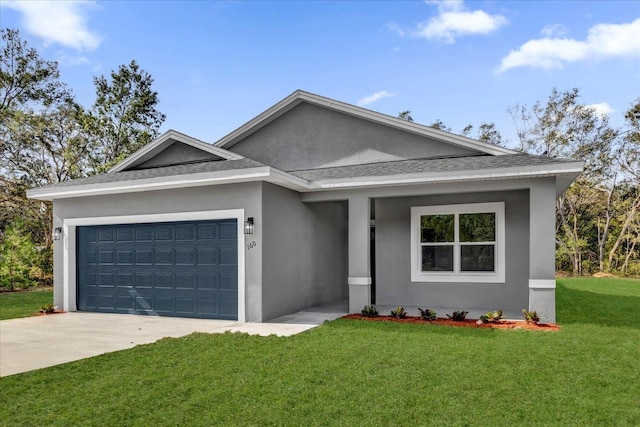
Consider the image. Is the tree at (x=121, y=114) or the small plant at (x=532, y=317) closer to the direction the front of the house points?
the small plant

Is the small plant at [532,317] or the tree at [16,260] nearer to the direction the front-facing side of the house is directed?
the small plant

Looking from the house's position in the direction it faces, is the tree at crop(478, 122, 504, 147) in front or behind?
behind

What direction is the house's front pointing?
toward the camera
